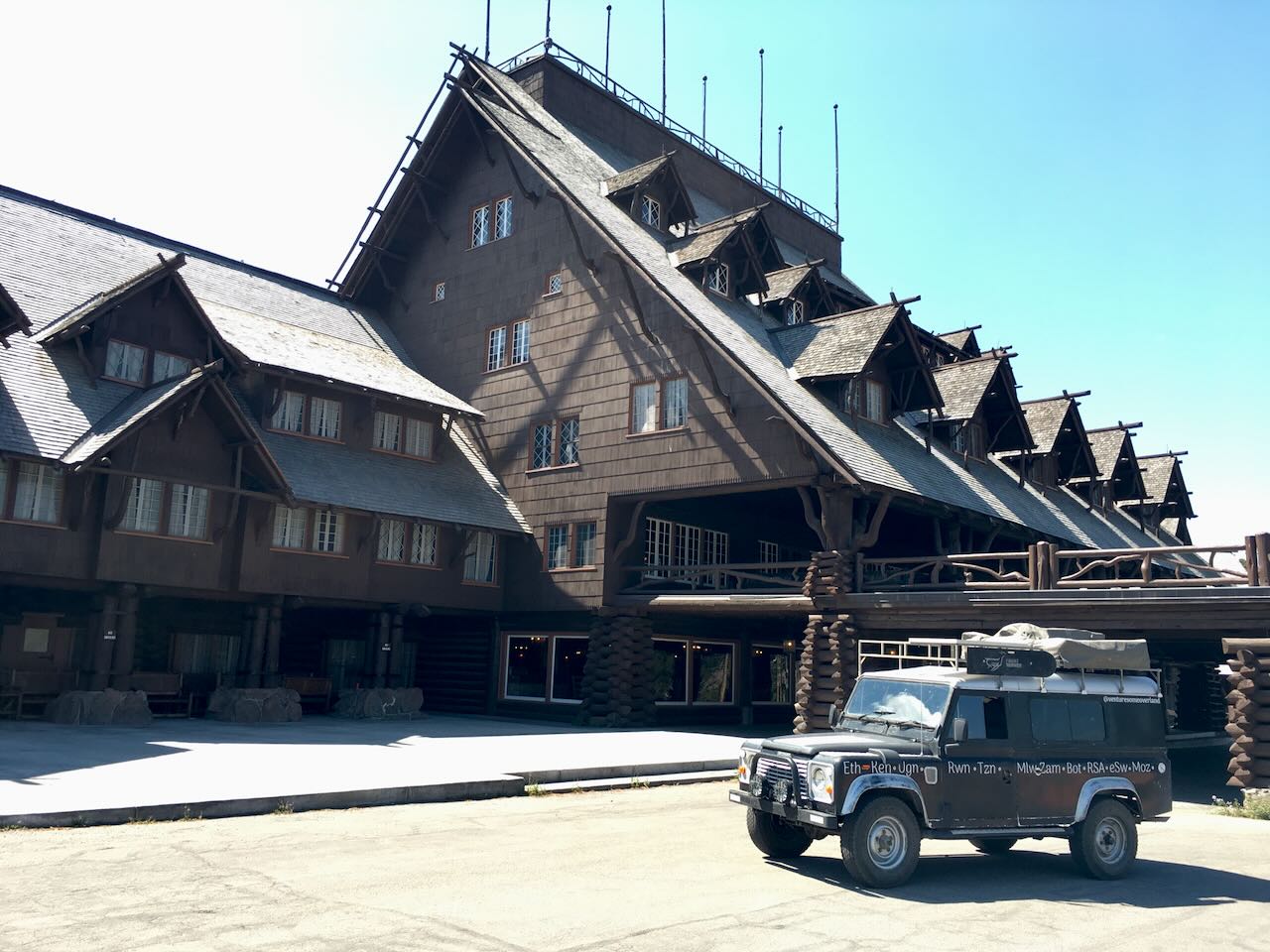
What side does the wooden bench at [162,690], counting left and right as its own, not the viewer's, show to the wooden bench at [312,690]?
left

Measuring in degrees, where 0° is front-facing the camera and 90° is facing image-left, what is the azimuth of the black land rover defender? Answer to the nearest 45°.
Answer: approximately 45°

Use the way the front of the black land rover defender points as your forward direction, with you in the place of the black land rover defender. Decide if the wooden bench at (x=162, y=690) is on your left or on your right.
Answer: on your right

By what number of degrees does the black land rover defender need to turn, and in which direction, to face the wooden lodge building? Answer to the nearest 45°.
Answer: approximately 90° to its right

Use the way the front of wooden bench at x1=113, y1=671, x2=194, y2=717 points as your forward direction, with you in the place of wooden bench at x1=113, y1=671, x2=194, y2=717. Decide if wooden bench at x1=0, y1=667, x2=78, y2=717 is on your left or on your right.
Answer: on your right
